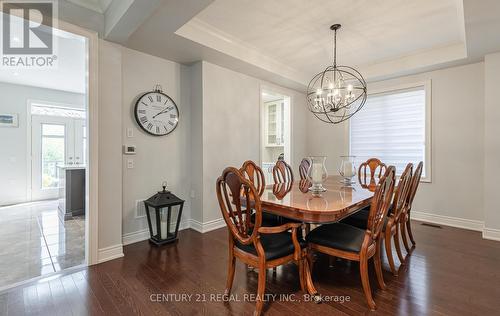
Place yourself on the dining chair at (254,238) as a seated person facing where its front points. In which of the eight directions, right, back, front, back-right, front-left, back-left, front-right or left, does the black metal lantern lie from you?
left

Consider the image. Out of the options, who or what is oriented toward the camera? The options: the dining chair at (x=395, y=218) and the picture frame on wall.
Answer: the picture frame on wall

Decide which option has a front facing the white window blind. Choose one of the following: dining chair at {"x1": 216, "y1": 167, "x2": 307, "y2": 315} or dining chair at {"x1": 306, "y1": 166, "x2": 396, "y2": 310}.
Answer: dining chair at {"x1": 216, "y1": 167, "x2": 307, "y2": 315}

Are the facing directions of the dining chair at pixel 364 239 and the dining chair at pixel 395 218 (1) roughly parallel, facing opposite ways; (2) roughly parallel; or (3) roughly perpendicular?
roughly parallel

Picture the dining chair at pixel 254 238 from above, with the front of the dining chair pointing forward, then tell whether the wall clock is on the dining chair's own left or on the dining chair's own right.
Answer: on the dining chair's own left

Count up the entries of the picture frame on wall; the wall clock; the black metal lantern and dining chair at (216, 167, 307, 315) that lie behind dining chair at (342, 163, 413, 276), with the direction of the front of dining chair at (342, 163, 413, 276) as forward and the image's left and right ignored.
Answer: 0

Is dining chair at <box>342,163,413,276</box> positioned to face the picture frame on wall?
yes

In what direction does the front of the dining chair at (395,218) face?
to the viewer's left

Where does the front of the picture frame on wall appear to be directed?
toward the camera

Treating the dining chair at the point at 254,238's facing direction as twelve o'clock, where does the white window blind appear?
The white window blind is roughly at 12 o'clock from the dining chair.

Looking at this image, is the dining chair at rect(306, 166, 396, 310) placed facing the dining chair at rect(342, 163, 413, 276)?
no

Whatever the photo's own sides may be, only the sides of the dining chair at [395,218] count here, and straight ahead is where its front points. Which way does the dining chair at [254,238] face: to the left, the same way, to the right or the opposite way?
to the right

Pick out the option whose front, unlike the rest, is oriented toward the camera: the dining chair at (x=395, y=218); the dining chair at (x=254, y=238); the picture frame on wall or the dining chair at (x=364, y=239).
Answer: the picture frame on wall

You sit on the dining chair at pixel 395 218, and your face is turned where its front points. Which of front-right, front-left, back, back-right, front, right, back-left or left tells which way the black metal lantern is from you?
front

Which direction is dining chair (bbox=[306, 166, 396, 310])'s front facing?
to the viewer's left

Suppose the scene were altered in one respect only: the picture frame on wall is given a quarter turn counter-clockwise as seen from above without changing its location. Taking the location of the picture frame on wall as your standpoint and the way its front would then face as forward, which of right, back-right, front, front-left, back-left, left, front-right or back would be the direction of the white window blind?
front-right

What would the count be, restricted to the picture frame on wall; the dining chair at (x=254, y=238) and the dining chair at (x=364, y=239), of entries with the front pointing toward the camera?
1

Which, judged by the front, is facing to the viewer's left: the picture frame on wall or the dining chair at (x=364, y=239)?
the dining chair

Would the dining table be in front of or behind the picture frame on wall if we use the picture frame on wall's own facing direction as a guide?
in front
